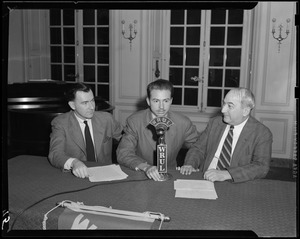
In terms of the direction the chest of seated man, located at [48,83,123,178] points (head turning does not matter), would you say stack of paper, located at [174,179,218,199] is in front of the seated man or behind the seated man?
in front

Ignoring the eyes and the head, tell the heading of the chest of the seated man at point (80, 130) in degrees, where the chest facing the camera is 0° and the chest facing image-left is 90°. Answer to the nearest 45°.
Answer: approximately 315°

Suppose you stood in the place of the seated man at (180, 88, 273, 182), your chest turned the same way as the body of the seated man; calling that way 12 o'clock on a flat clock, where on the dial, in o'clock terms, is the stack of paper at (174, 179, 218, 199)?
The stack of paper is roughly at 11 o'clock from the seated man.

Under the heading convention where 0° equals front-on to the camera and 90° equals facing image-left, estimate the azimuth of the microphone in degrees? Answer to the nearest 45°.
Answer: approximately 0°

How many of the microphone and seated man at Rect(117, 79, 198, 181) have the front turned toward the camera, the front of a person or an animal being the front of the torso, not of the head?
2

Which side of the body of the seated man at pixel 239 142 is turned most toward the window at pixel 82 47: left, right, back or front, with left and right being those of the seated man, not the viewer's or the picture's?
right

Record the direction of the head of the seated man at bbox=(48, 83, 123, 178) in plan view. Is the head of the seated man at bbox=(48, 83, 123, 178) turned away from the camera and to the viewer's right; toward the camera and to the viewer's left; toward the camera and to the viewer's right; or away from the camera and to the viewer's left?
toward the camera and to the viewer's right

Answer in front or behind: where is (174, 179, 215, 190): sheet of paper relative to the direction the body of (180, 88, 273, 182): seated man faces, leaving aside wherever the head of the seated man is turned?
in front

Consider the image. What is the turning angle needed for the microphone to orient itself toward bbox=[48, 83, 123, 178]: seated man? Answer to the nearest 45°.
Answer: approximately 135° to its right
